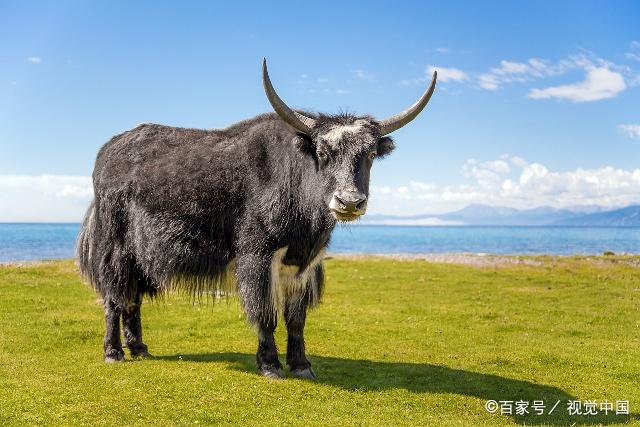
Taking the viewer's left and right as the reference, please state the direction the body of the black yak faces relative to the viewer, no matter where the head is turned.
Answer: facing the viewer and to the right of the viewer
